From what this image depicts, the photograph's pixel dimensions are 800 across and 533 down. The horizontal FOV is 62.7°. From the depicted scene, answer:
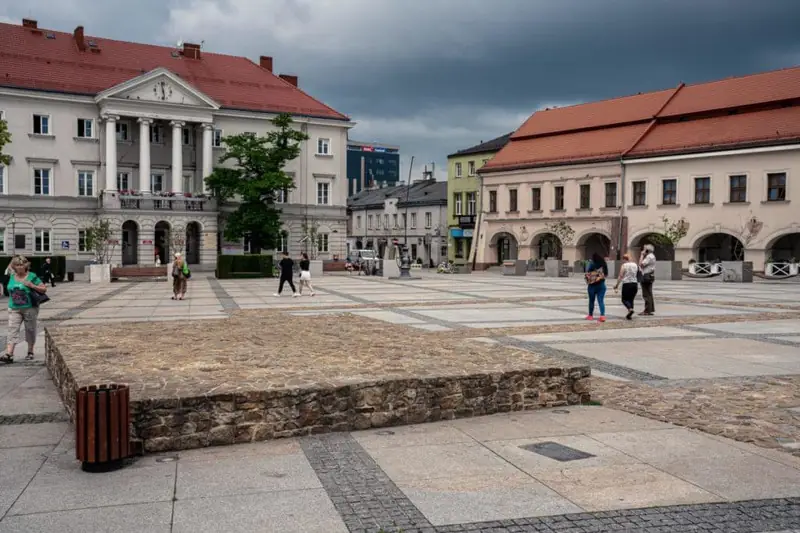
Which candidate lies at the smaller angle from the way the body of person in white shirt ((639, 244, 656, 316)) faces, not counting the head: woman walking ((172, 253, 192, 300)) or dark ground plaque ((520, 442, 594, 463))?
the woman walking

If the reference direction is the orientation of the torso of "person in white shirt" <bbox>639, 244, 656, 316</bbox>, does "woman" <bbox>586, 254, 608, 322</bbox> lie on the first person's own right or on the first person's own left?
on the first person's own left

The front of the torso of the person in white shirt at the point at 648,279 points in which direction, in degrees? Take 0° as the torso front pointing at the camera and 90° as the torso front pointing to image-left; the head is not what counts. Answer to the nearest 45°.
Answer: approximately 90°

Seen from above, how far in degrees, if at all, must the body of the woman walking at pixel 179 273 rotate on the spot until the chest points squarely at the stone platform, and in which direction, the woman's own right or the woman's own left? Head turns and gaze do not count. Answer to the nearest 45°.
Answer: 0° — they already face it

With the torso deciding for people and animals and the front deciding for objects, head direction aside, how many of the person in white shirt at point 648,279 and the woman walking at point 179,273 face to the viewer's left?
1

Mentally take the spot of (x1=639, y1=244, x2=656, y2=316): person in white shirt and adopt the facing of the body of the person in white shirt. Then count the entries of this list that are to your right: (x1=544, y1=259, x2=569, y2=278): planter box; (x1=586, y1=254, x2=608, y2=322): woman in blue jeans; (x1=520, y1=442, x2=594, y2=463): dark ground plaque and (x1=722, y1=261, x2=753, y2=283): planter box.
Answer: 2

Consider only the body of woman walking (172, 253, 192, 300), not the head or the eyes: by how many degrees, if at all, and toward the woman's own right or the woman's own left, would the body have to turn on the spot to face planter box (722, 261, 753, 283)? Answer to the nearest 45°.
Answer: approximately 90° to the woman's own left

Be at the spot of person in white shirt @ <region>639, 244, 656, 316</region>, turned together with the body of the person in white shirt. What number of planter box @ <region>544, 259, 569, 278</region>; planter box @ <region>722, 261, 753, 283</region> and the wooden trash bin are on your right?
2
